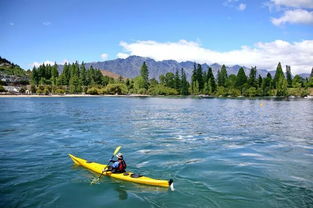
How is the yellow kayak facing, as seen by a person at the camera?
facing away from the viewer and to the left of the viewer
